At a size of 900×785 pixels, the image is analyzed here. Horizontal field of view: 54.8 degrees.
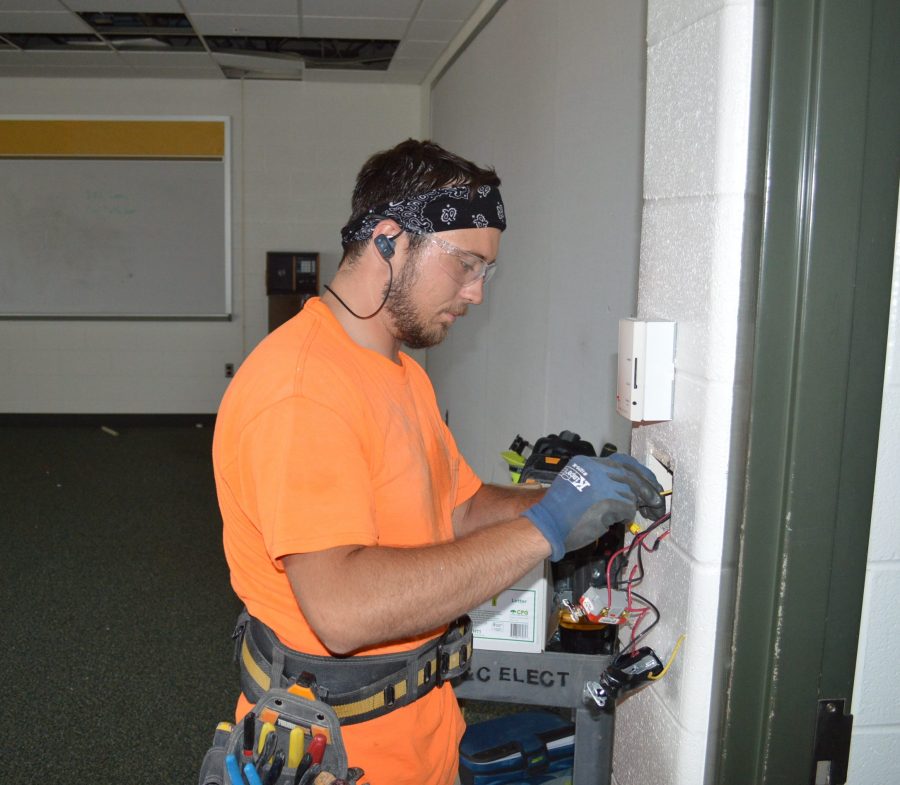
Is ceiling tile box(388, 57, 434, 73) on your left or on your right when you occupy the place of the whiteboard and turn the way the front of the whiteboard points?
on your left

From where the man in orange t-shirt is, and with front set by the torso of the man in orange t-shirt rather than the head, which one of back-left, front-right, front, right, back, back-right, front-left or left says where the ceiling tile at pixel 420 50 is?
left

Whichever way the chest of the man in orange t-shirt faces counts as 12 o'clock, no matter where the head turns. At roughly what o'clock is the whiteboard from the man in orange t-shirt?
The whiteboard is roughly at 8 o'clock from the man in orange t-shirt.

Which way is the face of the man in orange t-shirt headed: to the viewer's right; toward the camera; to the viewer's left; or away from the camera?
to the viewer's right

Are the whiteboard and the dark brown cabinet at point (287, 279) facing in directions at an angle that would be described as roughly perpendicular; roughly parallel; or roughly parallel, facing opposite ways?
roughly parallel

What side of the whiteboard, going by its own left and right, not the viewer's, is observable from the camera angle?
front

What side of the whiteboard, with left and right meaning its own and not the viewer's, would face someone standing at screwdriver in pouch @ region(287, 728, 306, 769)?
front

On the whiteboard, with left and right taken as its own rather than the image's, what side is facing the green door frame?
front

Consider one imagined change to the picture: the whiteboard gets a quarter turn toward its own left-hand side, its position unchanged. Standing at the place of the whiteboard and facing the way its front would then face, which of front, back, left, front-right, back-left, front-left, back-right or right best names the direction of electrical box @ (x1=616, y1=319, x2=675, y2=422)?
right

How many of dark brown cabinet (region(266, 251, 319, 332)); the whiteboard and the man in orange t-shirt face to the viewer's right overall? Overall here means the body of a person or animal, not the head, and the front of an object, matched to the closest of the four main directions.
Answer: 1

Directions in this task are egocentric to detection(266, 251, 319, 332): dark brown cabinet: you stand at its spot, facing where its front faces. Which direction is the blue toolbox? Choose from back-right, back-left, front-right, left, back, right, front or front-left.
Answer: front

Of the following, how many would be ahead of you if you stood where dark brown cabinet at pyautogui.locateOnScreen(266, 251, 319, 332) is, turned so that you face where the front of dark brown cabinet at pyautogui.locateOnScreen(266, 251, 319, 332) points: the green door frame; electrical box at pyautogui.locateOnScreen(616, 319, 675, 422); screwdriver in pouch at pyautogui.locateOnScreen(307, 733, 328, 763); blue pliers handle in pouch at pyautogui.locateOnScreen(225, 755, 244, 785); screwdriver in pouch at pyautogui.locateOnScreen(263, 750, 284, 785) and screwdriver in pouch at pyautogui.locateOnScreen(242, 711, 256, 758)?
6

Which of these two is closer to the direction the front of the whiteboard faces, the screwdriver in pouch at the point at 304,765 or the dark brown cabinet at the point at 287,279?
the screwdriver in pouch

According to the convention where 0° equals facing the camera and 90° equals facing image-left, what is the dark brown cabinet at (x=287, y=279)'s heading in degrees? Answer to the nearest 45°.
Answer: approximately 0°

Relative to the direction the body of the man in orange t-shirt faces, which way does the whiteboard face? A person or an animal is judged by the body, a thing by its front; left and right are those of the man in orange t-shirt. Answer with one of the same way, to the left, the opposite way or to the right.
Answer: to the right

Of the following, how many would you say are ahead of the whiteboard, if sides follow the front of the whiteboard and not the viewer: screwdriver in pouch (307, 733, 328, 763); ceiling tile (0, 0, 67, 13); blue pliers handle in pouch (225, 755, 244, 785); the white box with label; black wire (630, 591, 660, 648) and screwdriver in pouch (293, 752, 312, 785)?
6

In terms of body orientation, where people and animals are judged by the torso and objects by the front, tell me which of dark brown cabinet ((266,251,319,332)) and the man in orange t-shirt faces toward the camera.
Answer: the dark brown cabinet

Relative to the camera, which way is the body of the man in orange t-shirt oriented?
to the viewer's right

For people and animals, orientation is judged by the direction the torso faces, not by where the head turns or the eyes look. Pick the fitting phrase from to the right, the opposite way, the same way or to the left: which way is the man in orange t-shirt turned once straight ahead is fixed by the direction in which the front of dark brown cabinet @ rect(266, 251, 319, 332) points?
to the left
